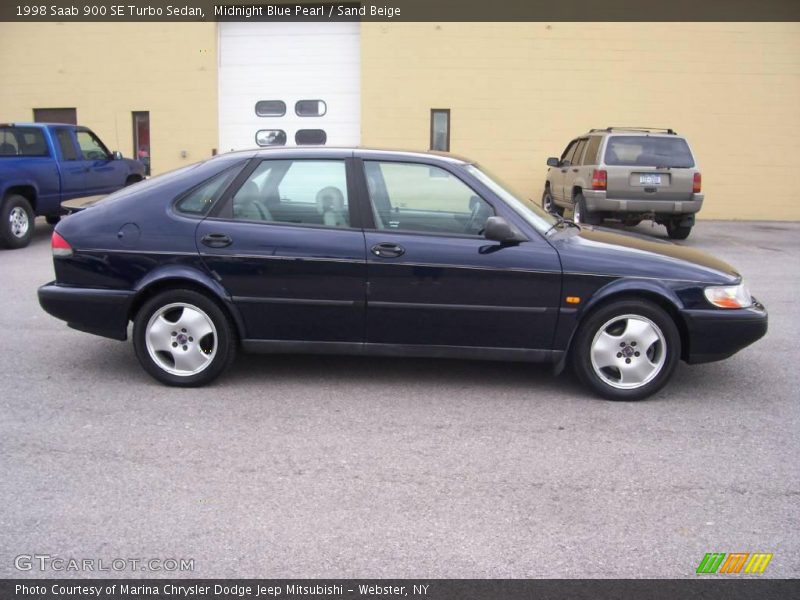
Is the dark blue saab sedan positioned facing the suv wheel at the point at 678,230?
no

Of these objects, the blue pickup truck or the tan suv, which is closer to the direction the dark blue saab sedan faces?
the tan suv

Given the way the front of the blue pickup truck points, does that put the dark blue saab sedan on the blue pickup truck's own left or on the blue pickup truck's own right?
on the blue pickup truck's own right

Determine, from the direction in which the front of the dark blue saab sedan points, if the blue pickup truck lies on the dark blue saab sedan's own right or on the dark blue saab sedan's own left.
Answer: on the dark blue saab sedan's own left

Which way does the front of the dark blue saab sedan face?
to the viewer's right

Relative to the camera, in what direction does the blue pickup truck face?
facing away from the viewer and to the right of the viewer

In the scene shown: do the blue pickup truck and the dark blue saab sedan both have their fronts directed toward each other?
no

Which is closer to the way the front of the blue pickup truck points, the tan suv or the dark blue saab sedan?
the tan suv

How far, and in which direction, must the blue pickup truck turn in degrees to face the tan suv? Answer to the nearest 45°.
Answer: approximately 45° to its right

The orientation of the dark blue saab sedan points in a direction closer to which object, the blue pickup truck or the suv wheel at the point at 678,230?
the suv wheel

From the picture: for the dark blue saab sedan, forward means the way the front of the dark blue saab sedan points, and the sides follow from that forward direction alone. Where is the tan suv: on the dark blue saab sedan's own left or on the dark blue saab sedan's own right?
on the dark blue saab sedan's own left

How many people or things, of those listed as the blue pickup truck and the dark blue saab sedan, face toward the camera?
0
